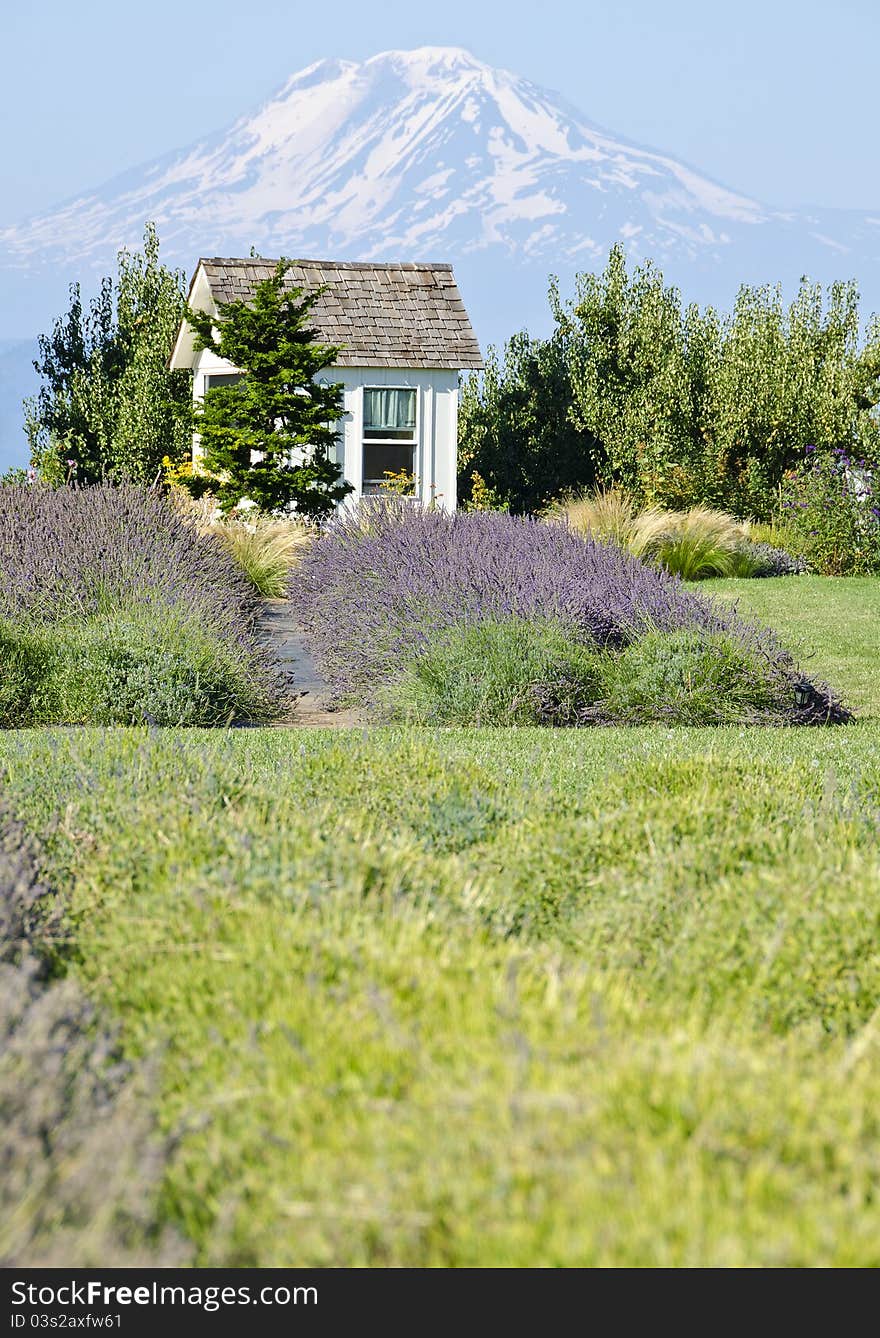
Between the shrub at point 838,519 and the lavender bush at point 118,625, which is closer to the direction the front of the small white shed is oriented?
the lavender bush

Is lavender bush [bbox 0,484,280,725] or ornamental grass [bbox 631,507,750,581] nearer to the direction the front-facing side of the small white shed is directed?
the lavender bush

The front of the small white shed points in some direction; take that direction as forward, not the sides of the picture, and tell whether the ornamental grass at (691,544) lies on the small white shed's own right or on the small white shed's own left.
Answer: on the small white shed's own left

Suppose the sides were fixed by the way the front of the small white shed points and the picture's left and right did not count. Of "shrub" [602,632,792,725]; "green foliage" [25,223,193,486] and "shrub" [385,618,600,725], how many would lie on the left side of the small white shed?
2
